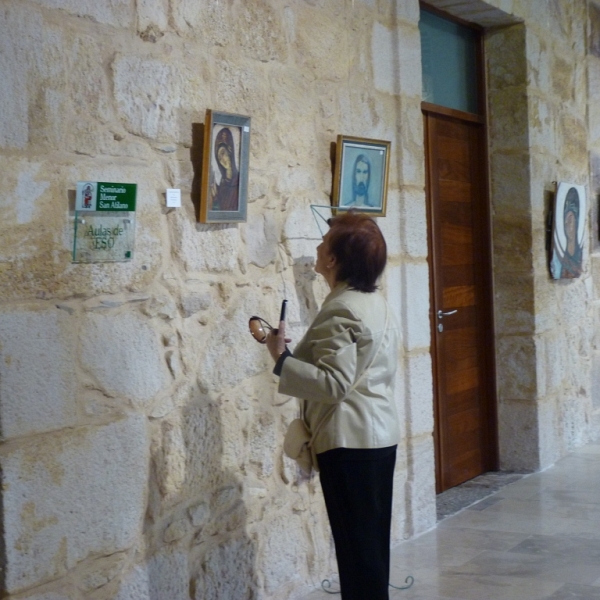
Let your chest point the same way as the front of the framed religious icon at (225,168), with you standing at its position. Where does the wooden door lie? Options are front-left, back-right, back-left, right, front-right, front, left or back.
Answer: left

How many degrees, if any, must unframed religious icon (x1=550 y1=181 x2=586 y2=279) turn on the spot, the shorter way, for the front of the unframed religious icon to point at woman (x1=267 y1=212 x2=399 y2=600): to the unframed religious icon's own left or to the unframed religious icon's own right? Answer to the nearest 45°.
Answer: approximately 45° to the unframed religious icon's own right

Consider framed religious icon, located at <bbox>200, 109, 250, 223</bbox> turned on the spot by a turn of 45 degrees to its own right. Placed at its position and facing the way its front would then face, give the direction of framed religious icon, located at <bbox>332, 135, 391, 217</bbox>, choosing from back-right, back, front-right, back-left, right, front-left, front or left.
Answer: back-left

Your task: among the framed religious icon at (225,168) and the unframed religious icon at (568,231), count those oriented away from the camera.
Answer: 0

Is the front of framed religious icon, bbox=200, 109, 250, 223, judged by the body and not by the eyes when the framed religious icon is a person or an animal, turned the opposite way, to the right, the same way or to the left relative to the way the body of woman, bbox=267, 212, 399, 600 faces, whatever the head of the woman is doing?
the opposite way

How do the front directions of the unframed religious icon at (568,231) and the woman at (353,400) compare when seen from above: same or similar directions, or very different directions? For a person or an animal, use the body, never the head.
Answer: very different directions

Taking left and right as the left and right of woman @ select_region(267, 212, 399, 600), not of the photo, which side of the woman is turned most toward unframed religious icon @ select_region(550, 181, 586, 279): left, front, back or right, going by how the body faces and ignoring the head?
right

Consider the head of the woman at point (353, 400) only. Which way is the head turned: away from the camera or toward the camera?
away from the camera
